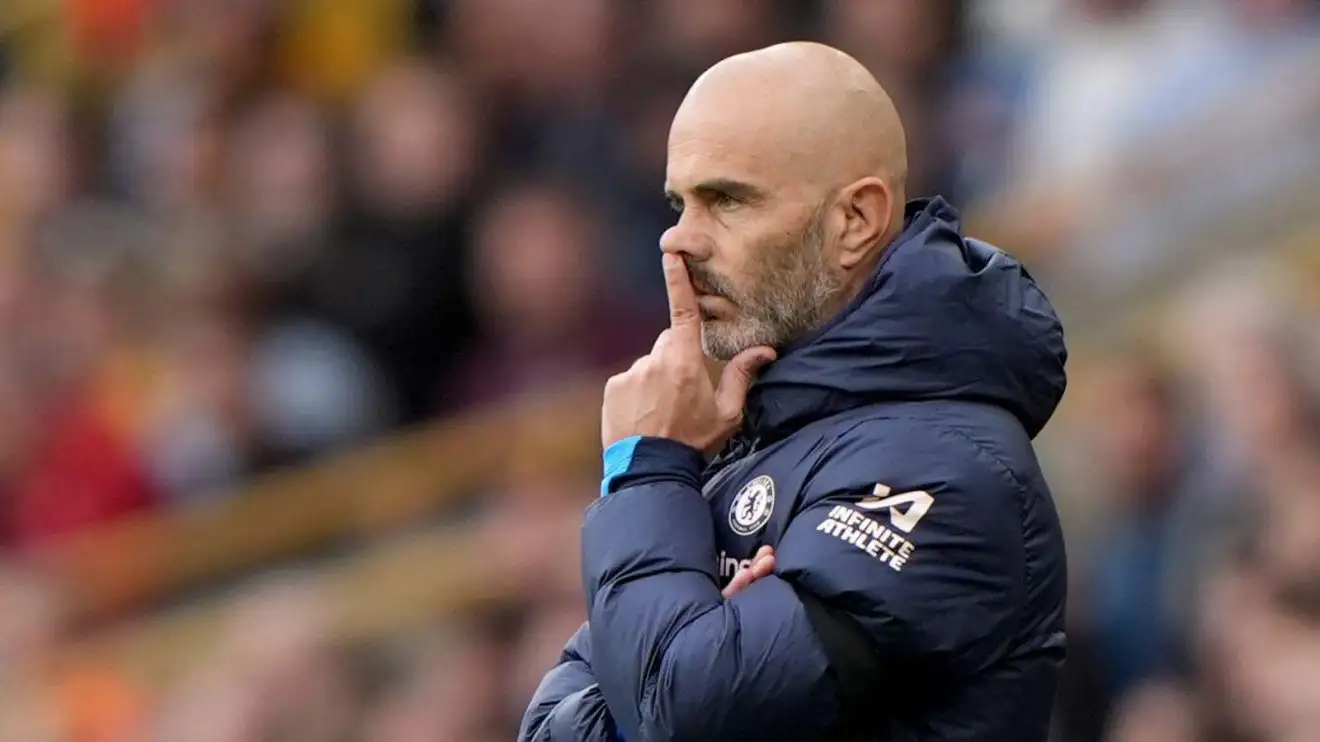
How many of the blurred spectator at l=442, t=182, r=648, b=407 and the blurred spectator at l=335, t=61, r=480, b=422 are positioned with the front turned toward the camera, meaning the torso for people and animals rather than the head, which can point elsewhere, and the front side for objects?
2

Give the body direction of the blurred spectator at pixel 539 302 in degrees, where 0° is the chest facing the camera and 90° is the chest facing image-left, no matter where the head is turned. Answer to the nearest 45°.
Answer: approximately 0°

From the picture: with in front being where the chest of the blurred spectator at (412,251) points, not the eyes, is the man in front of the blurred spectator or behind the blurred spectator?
in front

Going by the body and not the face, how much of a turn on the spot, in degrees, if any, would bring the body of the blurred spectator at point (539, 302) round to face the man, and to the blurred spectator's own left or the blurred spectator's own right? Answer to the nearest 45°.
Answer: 0° — they already face them

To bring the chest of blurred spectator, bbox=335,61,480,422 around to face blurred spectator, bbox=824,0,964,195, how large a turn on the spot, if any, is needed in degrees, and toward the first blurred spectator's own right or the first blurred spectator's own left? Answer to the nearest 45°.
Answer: approximately 45° to the first blurred spectator's own left

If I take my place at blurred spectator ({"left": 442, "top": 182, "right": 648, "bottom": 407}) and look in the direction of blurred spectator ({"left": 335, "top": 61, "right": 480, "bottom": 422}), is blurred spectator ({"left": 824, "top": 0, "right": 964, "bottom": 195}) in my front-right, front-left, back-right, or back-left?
back-right

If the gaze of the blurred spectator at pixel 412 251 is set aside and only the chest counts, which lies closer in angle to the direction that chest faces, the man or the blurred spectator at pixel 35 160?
the man

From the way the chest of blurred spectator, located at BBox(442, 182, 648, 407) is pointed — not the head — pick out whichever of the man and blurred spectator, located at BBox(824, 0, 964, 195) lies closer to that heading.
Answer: the man

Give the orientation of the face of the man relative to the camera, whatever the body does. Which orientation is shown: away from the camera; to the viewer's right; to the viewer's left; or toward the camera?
to the viewer's left

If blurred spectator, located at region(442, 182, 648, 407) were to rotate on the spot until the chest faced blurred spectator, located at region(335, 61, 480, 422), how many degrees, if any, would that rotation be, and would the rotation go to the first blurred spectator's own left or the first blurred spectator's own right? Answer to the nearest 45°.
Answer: approximately 135° to the first blurred spectator's own right

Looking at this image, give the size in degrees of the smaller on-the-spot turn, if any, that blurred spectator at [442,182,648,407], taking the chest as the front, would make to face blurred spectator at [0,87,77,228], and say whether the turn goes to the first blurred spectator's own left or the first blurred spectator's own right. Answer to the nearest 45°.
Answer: approximately 135° to the first blurred spectator's own right

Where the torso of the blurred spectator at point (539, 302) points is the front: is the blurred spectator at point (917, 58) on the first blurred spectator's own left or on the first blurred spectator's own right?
on the first blurred spectator's own left
